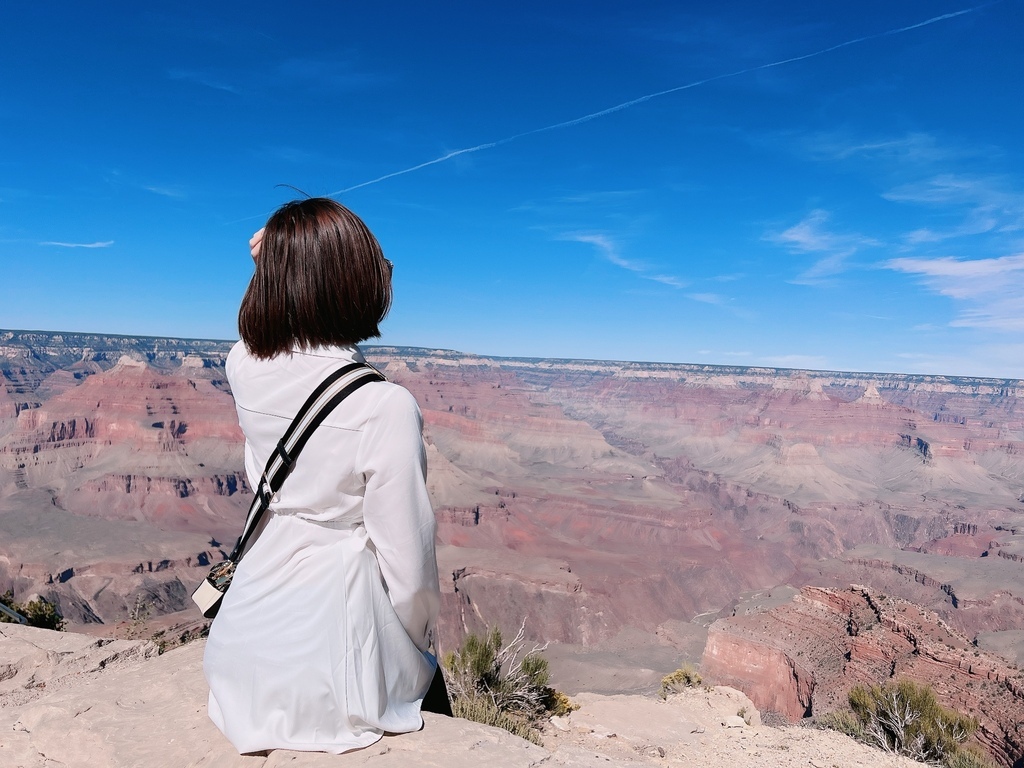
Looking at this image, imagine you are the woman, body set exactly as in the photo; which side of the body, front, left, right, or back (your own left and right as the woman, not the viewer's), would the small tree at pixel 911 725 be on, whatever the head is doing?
front

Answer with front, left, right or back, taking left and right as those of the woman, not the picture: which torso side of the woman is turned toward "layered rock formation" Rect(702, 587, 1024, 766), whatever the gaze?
front

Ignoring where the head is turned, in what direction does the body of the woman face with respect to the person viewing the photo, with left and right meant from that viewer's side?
facing away from the viewer and to the right of the viewer

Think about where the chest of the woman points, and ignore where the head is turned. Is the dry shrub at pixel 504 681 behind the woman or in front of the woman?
in front

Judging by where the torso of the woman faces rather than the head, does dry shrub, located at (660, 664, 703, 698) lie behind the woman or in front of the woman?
in front
